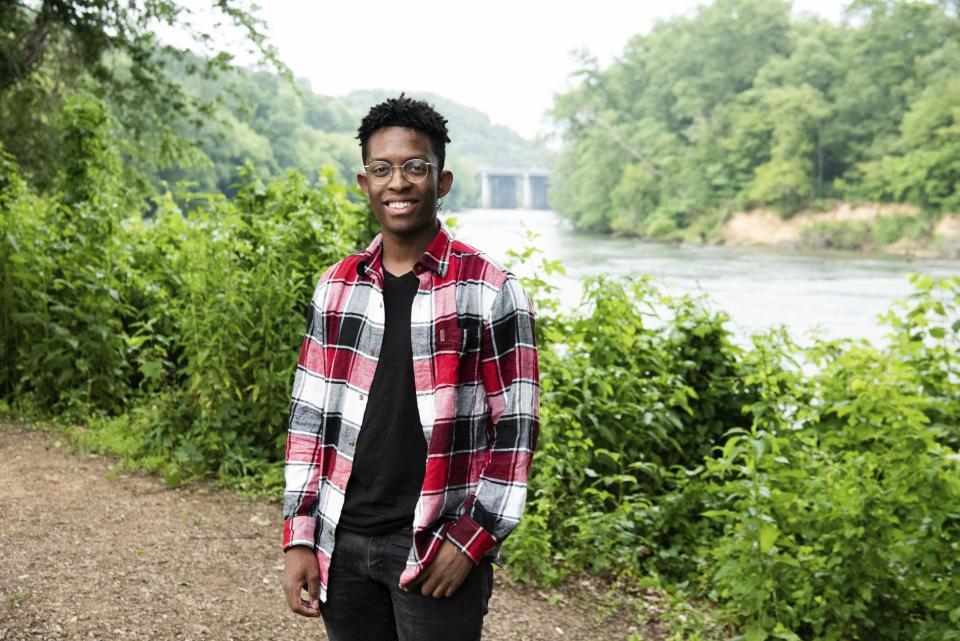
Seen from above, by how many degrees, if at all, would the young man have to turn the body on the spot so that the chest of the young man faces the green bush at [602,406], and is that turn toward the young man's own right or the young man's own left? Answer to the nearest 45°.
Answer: approximately 180°

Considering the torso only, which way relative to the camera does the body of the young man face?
toward the camera

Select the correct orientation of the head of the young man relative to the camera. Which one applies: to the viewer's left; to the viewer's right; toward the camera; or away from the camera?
toward the camera
